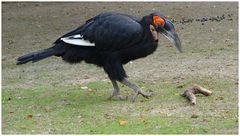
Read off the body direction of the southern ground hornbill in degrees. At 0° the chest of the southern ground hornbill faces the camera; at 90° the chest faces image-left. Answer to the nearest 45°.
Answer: approximately 270°

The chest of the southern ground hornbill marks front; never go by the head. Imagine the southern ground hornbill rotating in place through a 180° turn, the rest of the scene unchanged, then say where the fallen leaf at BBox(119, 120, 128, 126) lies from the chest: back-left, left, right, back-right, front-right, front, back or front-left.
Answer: left
